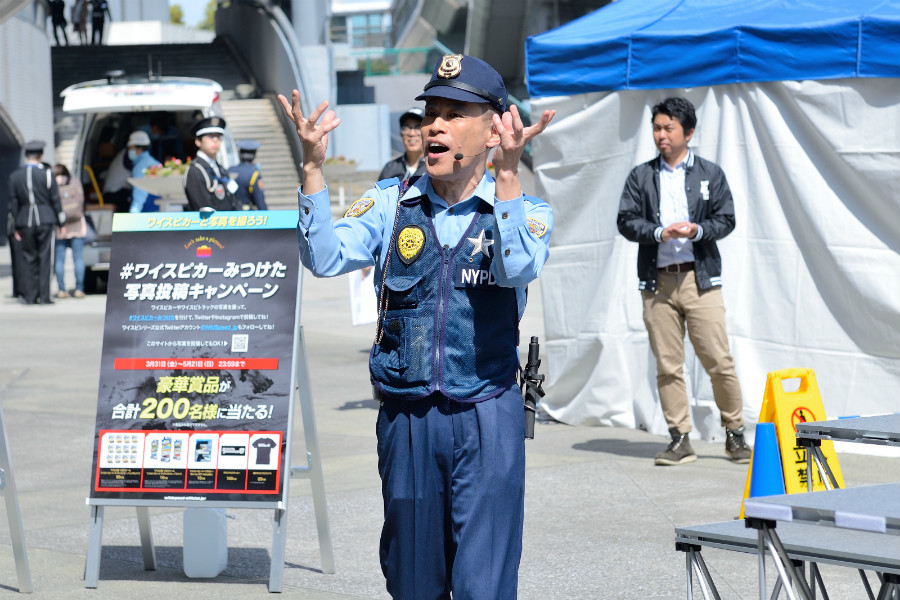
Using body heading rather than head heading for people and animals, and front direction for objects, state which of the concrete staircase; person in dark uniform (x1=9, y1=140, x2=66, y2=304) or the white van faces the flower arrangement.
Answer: the concrete staircase

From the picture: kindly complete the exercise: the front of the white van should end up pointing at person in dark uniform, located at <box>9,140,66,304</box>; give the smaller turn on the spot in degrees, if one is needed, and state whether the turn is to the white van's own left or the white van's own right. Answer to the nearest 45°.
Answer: approximately 135° to the white van's own left

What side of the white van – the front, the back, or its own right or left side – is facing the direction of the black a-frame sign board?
back

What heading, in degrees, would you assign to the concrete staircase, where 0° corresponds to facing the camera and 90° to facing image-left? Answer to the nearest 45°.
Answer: approximately 0°

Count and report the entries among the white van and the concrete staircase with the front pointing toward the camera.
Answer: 1

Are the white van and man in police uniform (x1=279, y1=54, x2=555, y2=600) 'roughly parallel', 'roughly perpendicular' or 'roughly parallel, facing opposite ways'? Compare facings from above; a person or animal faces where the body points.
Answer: roughly parallel, facing opposite ways

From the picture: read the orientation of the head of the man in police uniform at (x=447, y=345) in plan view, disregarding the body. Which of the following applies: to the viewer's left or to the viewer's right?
to the viewer's left

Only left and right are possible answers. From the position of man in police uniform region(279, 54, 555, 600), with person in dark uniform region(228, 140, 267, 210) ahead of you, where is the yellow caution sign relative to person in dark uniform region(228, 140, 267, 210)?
right

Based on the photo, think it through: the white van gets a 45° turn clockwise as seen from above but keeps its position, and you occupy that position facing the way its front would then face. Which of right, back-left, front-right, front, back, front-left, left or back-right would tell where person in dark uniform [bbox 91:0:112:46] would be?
front-left

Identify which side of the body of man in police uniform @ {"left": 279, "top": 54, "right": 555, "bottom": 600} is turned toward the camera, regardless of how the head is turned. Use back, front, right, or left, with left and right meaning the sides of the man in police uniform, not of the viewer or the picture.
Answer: front

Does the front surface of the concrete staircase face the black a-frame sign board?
yes

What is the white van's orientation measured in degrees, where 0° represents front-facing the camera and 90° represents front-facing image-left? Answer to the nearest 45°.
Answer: approximately 180°
